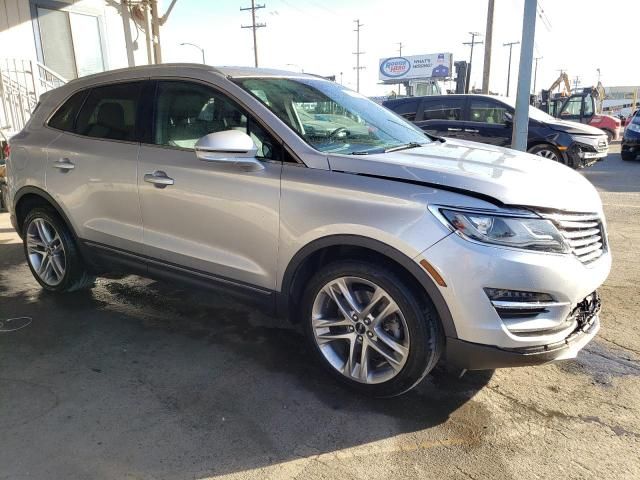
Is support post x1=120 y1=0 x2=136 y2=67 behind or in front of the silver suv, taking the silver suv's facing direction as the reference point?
behind

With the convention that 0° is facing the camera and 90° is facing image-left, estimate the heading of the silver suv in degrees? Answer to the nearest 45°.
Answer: approximately 315°

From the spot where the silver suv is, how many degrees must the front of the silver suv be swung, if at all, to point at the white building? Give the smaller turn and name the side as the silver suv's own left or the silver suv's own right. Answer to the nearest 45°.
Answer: approximately 180°

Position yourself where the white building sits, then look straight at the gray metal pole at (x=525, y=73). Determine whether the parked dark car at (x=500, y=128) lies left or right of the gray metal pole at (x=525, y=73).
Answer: left
